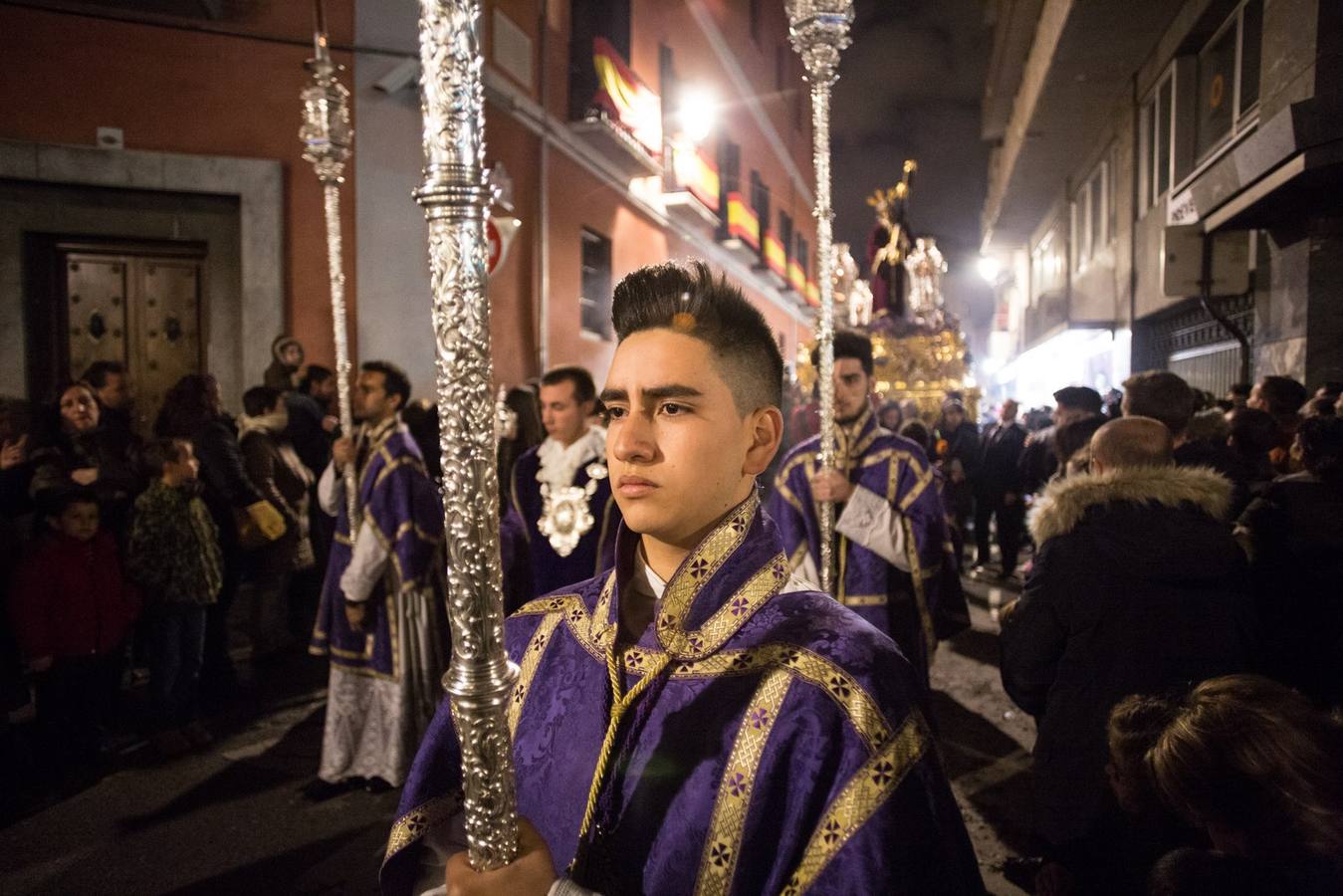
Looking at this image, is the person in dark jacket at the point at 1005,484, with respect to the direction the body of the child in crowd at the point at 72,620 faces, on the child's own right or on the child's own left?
on the child's own left

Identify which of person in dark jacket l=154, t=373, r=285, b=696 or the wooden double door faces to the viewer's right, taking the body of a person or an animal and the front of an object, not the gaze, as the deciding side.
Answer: the person in dark jacket

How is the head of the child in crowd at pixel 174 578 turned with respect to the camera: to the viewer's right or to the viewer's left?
to the viewer's right

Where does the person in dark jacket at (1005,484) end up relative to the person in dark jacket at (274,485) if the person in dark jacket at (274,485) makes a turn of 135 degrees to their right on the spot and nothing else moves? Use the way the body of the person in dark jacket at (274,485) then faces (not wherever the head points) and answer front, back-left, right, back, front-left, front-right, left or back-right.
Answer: back-left

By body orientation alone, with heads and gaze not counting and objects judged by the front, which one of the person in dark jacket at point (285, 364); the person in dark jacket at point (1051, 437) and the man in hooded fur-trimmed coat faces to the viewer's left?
the person in dark jacket at point (1051, 437)

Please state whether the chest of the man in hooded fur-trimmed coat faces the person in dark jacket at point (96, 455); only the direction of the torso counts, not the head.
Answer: no

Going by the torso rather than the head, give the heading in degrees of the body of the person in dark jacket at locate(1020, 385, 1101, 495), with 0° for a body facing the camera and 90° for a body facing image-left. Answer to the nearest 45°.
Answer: approximately 90°

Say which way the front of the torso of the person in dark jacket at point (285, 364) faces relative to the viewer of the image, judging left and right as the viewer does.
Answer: facing the viewer and to the right of the viewer

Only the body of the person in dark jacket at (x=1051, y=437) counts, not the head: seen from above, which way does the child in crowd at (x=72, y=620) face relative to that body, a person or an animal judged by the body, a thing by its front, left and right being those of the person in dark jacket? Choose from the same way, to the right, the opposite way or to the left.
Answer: the opposite way

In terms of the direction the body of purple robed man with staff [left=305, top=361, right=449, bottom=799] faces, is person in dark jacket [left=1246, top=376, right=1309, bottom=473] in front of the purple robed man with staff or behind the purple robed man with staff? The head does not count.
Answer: behind

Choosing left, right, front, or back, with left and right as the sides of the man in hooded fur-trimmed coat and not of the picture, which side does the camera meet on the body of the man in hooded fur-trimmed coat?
back

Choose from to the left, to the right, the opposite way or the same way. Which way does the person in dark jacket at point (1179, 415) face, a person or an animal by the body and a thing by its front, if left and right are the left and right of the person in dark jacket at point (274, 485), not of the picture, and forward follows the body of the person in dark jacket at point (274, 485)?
to the left

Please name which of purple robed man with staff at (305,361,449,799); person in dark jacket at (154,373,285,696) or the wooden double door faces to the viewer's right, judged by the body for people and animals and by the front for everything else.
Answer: the person in dark jacket

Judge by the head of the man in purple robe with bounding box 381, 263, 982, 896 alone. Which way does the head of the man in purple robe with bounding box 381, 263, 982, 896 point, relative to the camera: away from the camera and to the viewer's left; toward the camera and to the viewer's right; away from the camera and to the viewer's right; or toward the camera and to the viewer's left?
toward the camera and to the viewer's left

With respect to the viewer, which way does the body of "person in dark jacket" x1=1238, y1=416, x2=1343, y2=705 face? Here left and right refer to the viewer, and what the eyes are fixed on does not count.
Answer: facing away from the viewer and to the left of the viewer

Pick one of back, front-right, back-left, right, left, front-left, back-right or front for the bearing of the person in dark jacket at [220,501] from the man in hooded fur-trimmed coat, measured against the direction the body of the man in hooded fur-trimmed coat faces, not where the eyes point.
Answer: left

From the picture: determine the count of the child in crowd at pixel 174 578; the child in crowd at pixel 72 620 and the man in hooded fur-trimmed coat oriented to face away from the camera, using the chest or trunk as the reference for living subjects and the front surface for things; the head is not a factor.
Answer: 1

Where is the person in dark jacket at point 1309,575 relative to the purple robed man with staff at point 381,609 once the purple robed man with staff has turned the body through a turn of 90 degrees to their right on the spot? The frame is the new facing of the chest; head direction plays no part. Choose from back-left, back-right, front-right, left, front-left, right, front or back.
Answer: back-right

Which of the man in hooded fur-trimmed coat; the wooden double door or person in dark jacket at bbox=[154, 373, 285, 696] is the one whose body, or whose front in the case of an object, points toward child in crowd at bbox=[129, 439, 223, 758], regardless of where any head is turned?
the wooden double door
